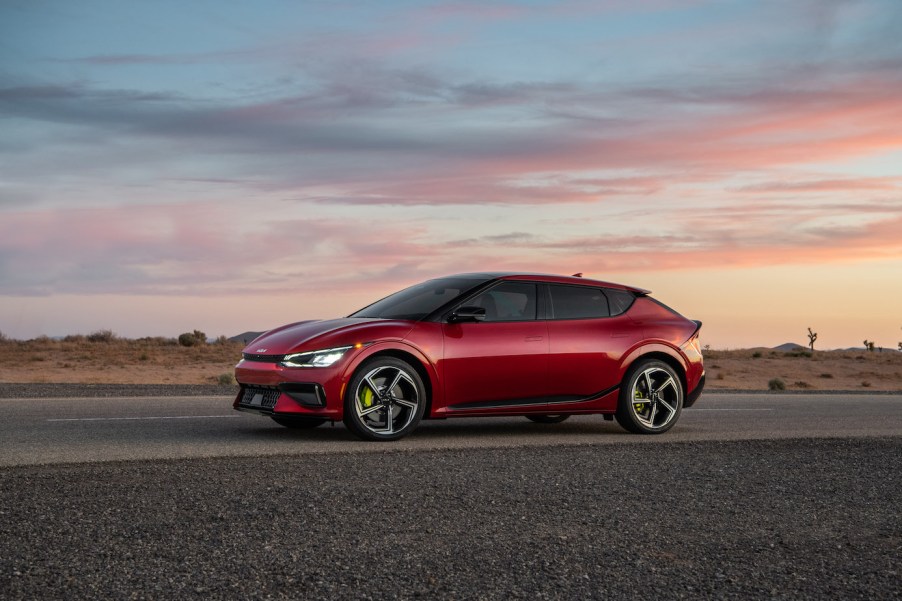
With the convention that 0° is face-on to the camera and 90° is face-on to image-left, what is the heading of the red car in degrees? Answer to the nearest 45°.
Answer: approximately 45°
